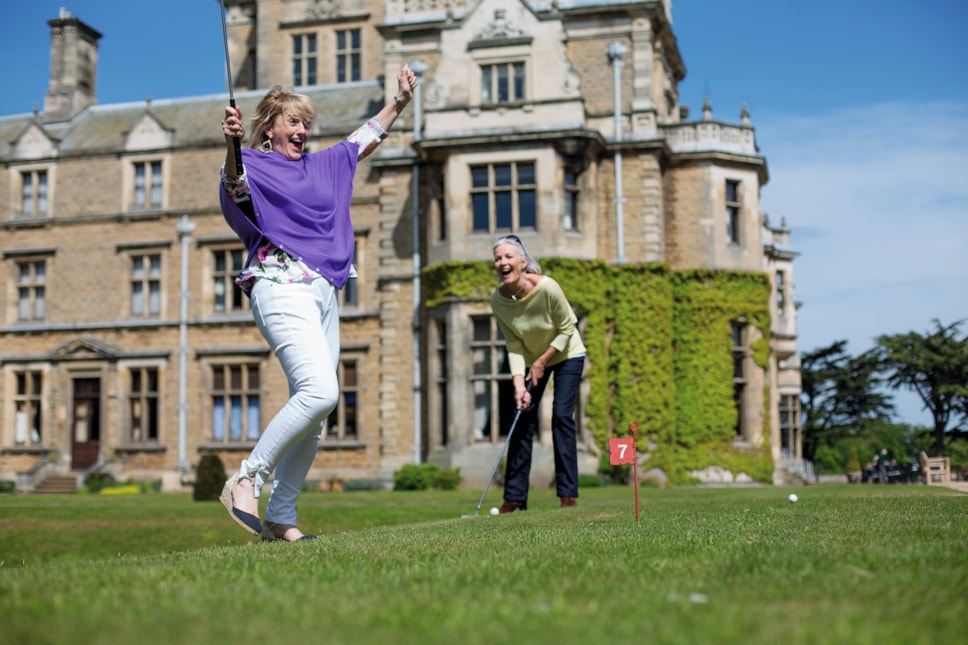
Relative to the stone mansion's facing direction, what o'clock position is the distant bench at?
The distant bench is roughly at 10 o'clock from the stone mansion.

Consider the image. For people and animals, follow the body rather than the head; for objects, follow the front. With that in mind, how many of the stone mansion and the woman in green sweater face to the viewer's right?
0

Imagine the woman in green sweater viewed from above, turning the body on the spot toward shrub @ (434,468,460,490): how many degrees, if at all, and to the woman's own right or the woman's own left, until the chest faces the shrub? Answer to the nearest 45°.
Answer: approximately 135° to the woman's own right

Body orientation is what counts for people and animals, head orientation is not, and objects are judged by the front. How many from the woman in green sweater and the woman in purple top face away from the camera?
0

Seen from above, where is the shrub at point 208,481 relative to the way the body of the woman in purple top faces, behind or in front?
behind

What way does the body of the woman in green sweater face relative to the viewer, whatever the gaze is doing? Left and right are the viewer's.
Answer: facing the viewer and to the left of the viewer

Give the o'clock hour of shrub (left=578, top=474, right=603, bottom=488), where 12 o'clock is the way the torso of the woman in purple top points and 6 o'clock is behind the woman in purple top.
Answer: The shrub is roughly at 8 o'clock from the woman in purple top.

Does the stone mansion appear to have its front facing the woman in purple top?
yes

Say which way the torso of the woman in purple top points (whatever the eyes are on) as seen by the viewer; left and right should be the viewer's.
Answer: facing the viewer and to the right of the viewer

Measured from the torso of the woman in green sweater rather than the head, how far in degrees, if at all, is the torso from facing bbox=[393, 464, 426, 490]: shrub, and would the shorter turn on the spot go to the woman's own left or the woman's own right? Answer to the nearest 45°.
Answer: approximately 135° to the woman's own right

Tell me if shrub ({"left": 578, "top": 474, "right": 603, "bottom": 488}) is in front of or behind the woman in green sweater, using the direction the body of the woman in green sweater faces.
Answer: behind

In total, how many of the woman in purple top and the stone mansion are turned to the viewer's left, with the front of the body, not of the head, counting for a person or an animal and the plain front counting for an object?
0
